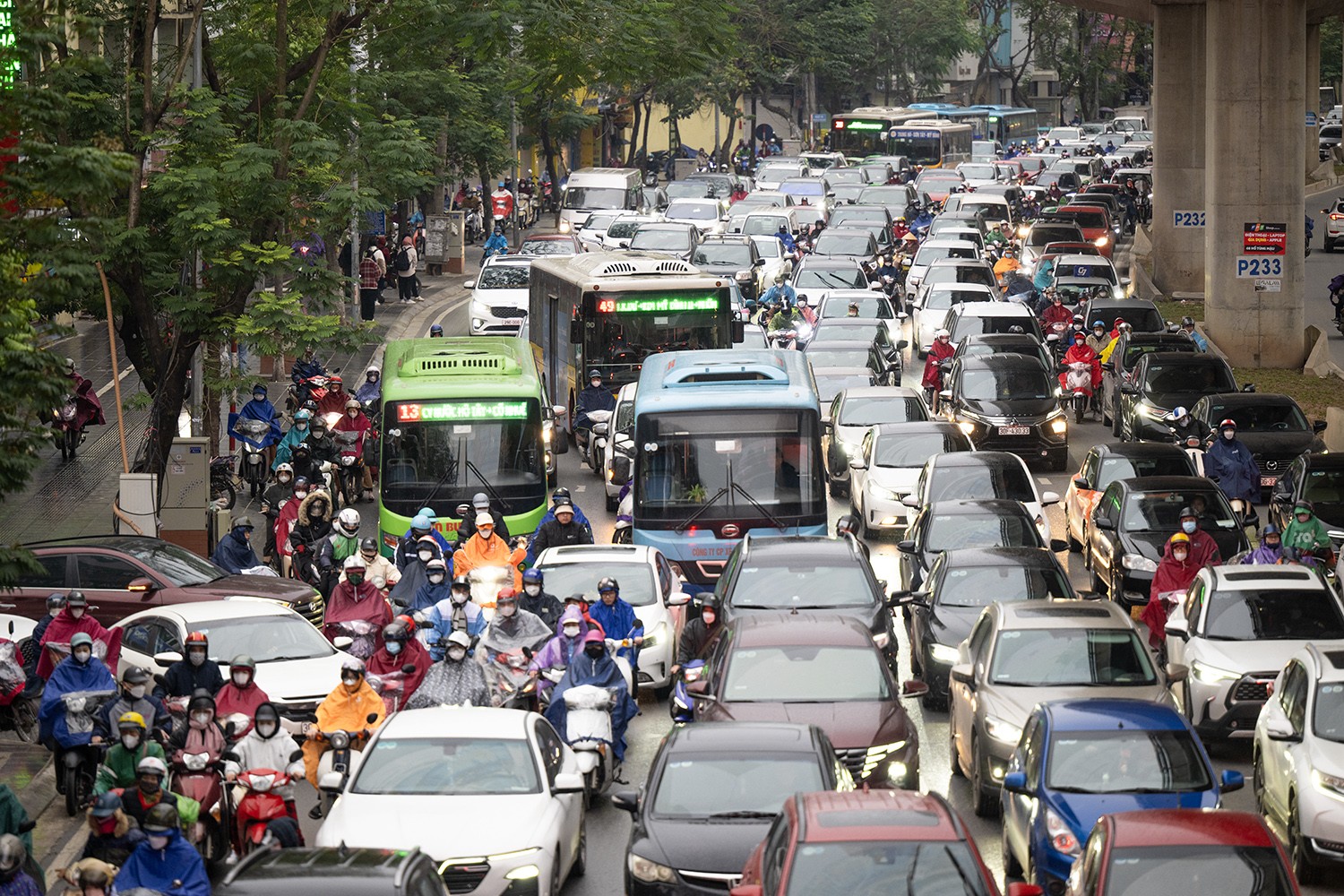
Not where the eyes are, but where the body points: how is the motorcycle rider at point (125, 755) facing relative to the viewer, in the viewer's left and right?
facing the viewer

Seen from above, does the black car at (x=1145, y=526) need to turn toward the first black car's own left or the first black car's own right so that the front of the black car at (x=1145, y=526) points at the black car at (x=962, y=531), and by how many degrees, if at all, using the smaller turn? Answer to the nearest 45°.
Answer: approximately 90° to the first black car's own right

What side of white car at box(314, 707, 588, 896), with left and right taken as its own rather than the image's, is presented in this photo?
front

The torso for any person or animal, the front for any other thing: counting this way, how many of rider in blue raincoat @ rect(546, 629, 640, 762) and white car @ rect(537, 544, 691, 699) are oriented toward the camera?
2

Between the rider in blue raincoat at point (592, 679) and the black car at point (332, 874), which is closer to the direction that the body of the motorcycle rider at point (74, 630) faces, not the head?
the black car

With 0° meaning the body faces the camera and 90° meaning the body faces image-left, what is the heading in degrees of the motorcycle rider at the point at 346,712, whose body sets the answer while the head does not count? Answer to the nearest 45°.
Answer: approximately 0°

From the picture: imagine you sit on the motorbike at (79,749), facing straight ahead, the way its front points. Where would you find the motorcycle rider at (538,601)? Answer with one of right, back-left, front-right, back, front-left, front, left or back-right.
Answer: left

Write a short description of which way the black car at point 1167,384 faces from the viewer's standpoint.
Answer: facing the viewer and to the right of the viewer

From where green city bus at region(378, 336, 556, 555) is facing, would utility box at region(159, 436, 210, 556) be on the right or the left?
on its right

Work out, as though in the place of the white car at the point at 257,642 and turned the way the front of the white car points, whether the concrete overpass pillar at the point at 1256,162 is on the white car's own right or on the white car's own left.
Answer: on the white car's own left

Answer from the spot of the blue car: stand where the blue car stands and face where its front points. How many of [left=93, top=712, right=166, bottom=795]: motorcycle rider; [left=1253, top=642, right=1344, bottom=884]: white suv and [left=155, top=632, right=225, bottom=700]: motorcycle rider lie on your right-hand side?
2

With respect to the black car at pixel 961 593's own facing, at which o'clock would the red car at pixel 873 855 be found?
The red car is roughly at 12 o'clock from the black car.

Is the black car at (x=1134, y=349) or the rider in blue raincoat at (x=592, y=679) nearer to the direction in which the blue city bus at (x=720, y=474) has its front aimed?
the rider in blue raincoat
